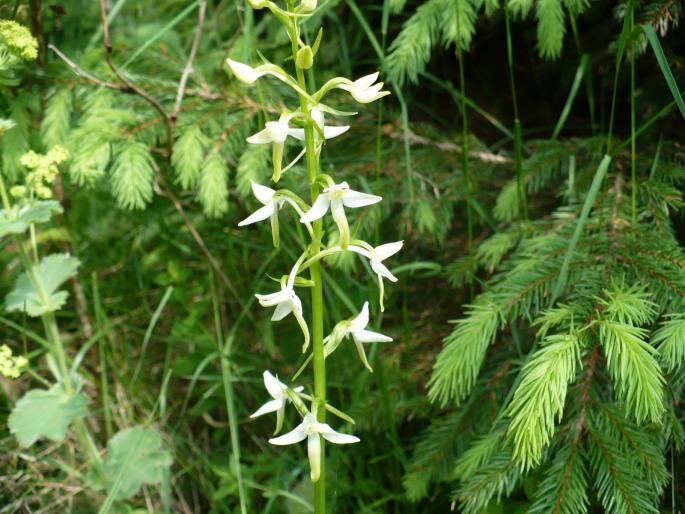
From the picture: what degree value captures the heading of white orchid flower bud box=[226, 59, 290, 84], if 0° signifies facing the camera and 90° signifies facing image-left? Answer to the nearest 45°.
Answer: approximately 90°

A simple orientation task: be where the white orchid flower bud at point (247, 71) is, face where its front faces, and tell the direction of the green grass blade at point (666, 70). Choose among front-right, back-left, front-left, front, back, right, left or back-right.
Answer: back
